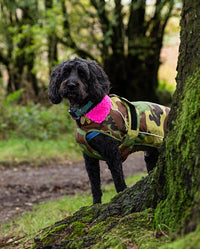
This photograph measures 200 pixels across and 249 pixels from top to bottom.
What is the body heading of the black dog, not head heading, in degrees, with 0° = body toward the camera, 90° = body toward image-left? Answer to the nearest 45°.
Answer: approximately 45°

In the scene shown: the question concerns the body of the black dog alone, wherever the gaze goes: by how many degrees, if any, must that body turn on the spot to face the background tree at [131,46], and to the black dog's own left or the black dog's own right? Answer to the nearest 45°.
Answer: approximately 135° to the black dog's own right

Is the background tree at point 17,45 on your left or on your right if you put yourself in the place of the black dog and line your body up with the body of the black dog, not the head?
on your right

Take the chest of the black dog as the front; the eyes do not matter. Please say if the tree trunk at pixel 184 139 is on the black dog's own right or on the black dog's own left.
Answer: on the black dog's own left
